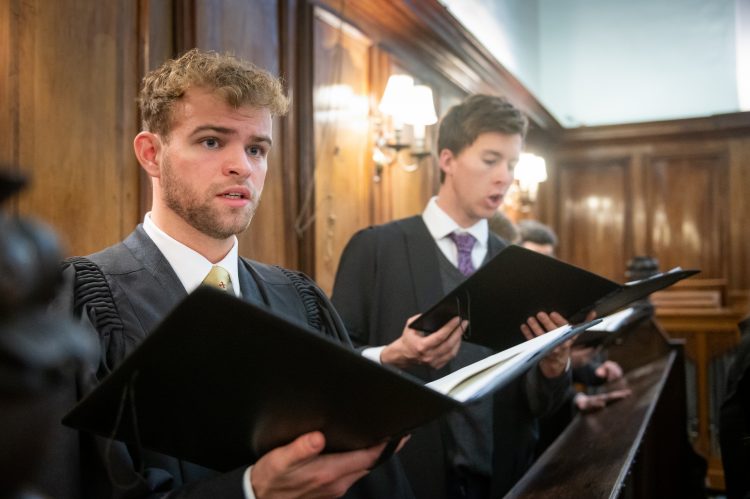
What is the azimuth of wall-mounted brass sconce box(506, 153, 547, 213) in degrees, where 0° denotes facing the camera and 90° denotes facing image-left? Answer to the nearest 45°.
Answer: approximately 315°

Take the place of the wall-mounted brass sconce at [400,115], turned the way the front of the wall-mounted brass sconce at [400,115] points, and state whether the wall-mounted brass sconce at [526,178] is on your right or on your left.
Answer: on your left

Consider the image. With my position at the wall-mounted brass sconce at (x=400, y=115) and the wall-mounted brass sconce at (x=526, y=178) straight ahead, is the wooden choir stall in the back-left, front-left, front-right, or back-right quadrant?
back-right

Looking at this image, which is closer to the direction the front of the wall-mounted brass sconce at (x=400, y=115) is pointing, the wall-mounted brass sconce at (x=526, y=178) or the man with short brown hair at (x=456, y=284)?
the man with short brown hair
